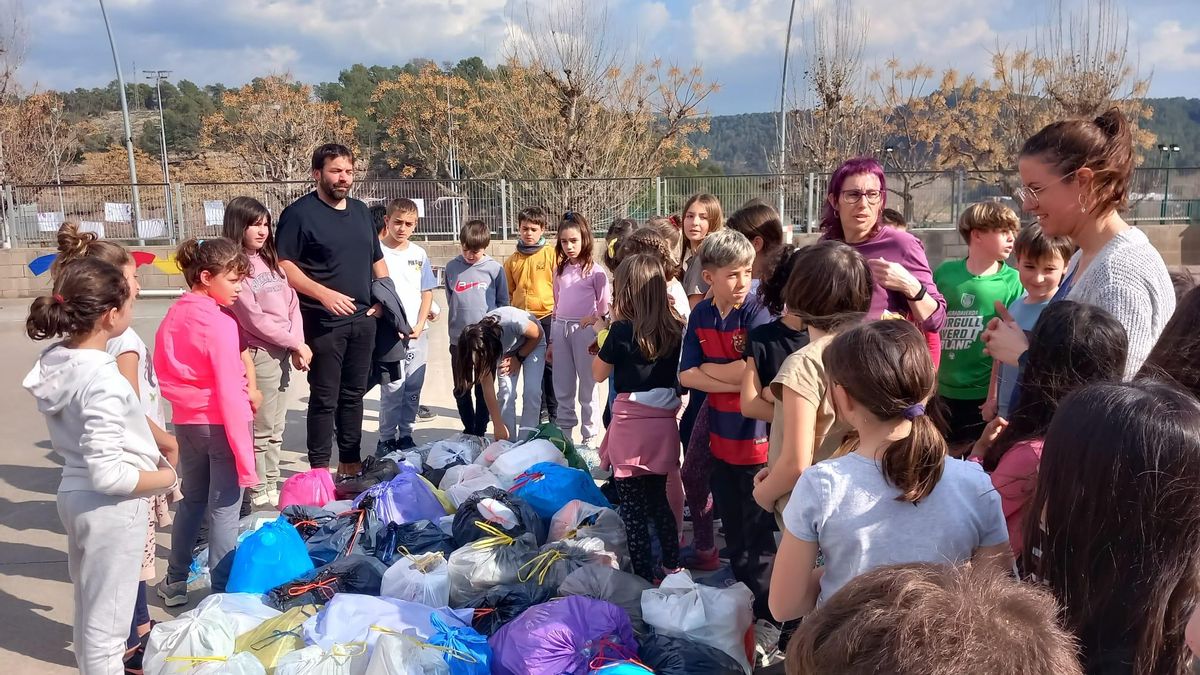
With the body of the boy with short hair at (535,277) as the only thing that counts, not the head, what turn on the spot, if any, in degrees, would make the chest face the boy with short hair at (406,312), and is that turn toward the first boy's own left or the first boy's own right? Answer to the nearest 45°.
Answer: approximately 45° to the first boy's own right

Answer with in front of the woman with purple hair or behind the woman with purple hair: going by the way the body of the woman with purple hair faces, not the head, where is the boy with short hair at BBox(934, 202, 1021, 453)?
behind

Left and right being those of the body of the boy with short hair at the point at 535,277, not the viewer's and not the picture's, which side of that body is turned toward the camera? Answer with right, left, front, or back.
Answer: front

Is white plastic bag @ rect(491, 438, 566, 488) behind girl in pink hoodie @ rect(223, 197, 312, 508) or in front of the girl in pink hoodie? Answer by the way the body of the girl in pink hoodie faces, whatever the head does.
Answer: in front

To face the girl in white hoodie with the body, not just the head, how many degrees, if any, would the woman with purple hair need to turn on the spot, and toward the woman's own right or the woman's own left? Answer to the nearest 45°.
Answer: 0° — they already face them

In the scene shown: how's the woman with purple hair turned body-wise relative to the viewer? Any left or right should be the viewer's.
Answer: facing the viewer and to the left of the viewer

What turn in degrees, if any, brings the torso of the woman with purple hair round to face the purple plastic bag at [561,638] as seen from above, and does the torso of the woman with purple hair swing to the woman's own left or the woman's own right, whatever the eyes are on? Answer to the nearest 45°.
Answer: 0° — they already face it

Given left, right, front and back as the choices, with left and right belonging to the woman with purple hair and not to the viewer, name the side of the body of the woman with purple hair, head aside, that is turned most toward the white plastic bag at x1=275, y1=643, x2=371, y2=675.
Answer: front

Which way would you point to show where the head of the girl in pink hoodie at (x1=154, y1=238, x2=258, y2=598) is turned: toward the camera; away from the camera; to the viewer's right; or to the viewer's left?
to the viewer's right

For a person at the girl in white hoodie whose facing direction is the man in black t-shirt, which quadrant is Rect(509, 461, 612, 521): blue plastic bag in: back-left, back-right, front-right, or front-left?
front-right

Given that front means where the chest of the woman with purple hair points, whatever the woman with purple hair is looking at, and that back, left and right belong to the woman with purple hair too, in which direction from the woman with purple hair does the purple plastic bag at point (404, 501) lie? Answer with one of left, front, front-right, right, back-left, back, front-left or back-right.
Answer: front-right

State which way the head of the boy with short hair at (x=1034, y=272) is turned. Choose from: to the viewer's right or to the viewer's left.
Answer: to the viewer's left

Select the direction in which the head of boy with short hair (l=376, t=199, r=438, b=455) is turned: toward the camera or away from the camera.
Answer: toward the camera

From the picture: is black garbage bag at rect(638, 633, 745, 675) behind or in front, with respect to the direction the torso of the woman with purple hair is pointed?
in front

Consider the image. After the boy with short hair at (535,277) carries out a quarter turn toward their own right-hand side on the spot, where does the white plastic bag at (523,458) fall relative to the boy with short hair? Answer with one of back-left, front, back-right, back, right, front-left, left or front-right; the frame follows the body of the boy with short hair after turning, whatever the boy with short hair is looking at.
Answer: left

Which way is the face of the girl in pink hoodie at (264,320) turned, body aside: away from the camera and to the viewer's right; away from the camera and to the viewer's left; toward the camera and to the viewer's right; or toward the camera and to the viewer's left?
toward the camera and to the viewer's right

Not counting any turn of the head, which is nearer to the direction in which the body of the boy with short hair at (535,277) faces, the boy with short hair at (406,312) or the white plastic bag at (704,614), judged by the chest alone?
the white plastic bag

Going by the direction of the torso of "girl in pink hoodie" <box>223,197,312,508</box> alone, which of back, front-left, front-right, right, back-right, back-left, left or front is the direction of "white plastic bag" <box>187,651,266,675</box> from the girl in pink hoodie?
front-right

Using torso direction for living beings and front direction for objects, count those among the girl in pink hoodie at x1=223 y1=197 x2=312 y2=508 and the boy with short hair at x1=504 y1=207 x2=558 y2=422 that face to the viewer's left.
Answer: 0

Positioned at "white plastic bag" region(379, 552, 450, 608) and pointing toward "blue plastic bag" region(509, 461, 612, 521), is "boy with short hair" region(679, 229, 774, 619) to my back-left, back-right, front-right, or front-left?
front-right

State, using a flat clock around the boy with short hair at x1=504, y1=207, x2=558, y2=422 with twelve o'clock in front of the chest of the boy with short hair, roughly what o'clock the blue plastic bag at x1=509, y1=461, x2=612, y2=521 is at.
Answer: The blue plastic bag is roughly at 12 o'clock from the boy with short hair.
